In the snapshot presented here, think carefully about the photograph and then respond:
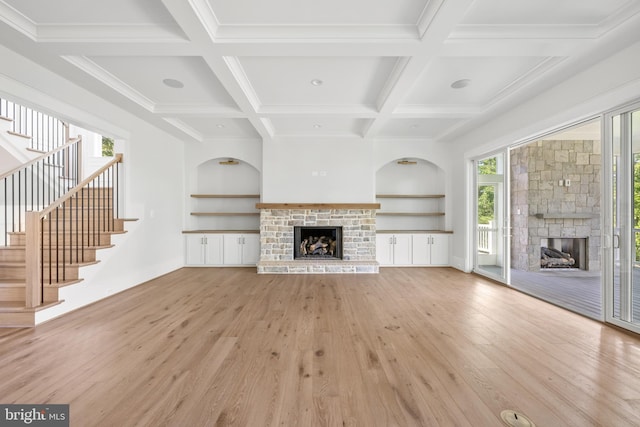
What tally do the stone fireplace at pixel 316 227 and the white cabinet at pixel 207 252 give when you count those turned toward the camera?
2

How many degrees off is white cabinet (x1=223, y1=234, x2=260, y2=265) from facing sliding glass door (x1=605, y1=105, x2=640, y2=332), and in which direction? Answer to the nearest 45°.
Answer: approximately 45° to its left

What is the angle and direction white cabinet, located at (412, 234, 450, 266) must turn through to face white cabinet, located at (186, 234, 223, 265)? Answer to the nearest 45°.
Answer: approximately 45° to its right

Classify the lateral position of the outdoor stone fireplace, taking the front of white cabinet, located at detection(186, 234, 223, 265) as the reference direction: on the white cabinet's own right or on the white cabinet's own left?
on the white cabinet's own left

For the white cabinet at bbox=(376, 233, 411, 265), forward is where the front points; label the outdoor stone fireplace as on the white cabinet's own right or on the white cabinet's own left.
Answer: on the white cabinet's own left

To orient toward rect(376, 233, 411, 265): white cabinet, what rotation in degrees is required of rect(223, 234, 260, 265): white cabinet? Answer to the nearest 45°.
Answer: approximately 90° to its left

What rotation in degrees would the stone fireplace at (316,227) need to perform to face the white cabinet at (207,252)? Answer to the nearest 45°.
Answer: approximately 90° to its right
